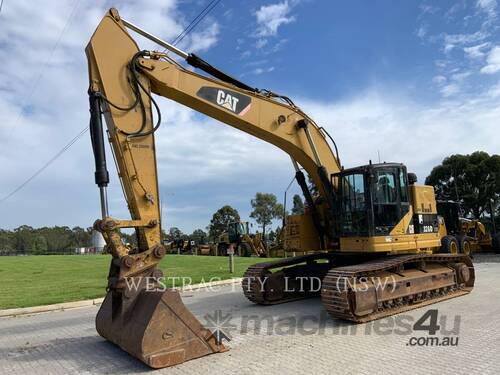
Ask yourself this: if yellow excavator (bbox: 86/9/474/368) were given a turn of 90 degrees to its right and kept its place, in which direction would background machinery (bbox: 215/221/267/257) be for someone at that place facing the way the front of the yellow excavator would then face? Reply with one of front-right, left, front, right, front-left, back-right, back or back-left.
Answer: front-right

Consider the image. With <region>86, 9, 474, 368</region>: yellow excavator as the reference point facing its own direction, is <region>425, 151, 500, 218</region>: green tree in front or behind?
behind

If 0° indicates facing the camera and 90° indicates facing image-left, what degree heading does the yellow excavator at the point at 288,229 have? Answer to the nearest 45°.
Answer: approximately 45°

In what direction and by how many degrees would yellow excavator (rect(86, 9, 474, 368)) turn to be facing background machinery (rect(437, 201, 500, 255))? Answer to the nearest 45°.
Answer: approximately 180°
